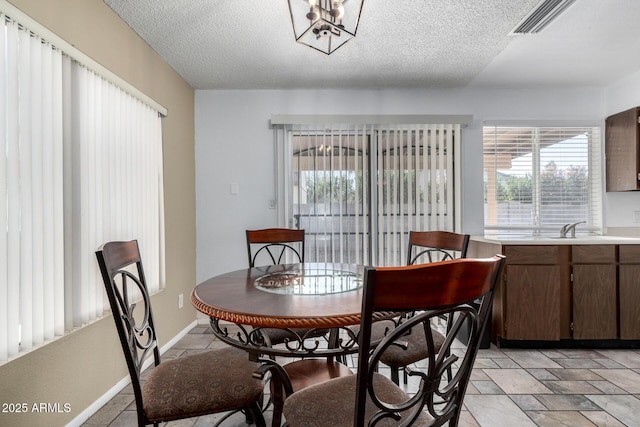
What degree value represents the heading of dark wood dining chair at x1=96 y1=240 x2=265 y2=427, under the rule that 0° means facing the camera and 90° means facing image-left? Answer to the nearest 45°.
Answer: approximately 270°

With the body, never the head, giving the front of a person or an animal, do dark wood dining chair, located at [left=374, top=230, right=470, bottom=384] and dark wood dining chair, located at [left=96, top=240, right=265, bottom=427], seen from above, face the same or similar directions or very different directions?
very different directions

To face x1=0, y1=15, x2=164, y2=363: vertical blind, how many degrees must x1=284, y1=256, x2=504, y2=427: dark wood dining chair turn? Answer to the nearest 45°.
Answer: approximately 45° to its left

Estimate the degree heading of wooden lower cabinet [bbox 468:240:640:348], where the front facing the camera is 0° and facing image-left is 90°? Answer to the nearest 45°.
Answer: approximately 0°

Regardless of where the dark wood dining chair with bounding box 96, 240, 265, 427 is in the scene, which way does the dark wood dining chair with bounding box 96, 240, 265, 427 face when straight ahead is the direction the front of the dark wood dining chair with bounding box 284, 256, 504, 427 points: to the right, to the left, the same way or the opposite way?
to the right

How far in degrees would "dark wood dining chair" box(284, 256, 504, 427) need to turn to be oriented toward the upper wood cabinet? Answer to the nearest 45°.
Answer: approximately 90° to its right

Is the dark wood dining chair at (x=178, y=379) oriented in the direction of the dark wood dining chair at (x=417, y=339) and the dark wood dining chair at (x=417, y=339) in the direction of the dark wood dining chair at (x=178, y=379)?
yes

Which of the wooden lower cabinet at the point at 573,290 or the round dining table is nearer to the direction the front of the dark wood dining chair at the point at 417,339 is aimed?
the round dining table

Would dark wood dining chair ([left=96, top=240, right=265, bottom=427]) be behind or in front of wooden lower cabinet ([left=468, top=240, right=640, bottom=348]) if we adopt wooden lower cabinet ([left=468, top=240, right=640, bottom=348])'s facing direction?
in front

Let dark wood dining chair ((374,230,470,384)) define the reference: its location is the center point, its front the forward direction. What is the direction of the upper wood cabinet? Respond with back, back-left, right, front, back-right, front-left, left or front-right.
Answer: back
